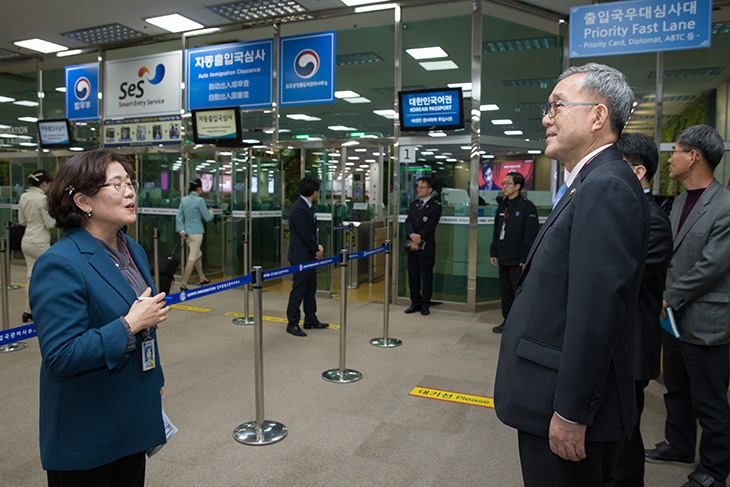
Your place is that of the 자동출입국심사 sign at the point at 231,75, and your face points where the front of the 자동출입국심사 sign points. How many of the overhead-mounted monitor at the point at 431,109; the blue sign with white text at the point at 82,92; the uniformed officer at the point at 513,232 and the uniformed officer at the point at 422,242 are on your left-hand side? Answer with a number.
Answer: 3

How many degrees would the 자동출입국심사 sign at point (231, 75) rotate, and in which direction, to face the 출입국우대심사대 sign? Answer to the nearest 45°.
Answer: approximately 90° to its left

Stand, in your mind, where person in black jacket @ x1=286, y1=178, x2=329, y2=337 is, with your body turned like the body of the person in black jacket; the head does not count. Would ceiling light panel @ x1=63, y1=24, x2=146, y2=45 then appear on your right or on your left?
on your left

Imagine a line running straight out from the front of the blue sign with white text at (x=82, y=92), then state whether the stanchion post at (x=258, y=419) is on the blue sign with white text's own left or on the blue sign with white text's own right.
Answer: on the blue sign with white text's own left

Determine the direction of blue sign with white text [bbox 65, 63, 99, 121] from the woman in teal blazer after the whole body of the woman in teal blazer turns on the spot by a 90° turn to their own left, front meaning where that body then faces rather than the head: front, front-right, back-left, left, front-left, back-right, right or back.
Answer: front-left

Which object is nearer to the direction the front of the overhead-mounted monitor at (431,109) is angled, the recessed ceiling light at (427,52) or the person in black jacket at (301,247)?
the person in black jacket

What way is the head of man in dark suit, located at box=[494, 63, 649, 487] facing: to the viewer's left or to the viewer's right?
to the viewer's left

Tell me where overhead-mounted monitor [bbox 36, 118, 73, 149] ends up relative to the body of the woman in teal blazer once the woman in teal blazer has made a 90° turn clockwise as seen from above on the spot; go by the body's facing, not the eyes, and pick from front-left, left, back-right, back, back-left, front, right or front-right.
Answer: back-right

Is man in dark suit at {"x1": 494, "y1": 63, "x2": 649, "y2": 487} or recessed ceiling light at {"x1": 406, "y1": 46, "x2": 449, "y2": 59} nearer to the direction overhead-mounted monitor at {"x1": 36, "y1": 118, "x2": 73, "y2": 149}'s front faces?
the man in dark suit

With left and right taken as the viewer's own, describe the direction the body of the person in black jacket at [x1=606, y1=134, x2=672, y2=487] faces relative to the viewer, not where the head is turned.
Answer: facing to the left of the viewer

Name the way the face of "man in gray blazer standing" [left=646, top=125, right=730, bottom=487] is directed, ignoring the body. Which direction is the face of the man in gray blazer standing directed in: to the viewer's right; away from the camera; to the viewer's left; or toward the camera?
to the viewer's left

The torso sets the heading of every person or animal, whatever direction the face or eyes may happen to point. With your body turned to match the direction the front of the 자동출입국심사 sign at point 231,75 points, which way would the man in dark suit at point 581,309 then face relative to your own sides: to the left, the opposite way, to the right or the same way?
to the right

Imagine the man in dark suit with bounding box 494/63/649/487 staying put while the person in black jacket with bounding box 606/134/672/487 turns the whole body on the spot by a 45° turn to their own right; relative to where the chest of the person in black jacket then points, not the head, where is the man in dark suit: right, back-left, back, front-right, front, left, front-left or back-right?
back-left

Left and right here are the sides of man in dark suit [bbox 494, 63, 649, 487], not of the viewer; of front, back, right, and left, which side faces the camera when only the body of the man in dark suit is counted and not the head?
left
